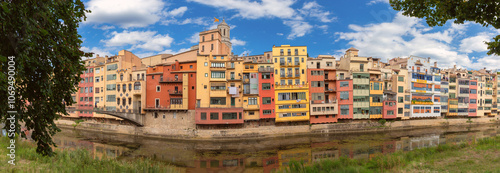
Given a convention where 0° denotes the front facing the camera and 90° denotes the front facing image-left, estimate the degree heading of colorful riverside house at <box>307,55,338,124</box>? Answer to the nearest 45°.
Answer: approximately 0°

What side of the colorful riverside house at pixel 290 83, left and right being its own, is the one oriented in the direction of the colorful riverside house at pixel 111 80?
right

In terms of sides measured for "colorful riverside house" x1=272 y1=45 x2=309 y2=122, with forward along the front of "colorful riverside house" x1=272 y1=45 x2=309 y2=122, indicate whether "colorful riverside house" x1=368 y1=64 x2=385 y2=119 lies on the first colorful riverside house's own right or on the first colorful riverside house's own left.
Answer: on the first colorful riverside house's own left

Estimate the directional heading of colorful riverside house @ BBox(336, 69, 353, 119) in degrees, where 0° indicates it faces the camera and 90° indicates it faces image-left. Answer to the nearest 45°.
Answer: approximately 0°
